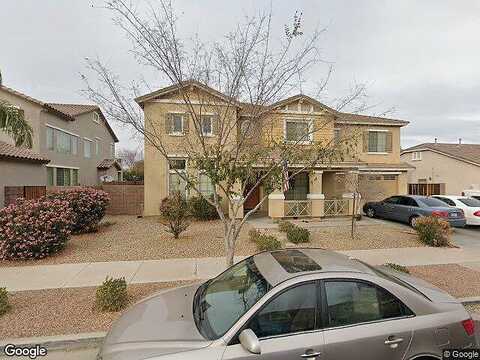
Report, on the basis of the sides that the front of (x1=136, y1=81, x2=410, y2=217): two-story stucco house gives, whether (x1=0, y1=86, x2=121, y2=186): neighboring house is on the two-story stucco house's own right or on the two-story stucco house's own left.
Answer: on the two-story stucco house's own right

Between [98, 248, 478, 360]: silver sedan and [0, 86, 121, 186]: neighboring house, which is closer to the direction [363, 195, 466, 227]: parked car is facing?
the neighboring house

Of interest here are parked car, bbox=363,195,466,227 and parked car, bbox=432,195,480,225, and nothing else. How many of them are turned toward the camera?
0

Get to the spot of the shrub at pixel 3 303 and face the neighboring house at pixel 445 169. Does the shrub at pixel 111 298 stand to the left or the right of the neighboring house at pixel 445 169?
right

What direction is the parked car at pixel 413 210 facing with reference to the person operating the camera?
facing away from the viewer and to the left of the viewer

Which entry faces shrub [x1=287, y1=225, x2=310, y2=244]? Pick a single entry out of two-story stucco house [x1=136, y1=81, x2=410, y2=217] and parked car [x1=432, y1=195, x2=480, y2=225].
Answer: the two-story stucco house

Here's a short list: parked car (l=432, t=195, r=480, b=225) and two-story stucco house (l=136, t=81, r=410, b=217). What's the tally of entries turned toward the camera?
1

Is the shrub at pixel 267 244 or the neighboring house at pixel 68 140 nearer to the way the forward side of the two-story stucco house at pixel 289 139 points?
the shrub

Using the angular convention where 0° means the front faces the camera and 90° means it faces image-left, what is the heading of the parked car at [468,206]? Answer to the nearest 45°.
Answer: approximately 135°

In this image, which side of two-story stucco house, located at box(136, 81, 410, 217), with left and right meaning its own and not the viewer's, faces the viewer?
front

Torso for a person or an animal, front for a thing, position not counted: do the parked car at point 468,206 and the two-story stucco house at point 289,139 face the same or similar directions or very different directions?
very different directions
